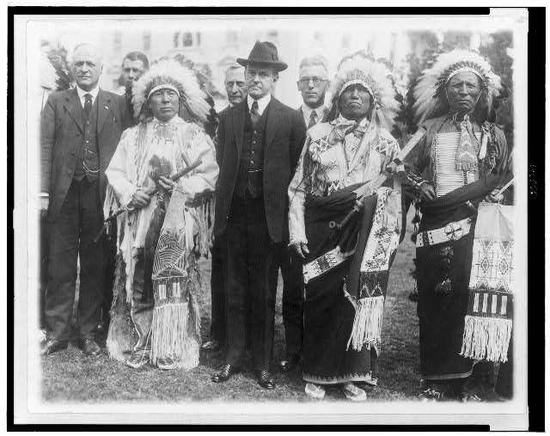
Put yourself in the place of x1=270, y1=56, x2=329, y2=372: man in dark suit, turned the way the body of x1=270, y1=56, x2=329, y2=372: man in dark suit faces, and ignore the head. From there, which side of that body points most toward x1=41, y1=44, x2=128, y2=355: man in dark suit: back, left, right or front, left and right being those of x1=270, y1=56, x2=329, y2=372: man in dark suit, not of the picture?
right

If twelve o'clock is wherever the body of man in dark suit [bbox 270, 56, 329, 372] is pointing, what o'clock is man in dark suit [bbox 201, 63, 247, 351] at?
man in dark suit [bbox 201, 63, 247, 351] is roughly at 3 o'clock from man in dark suit [bbox 270, 56, 329, 372].

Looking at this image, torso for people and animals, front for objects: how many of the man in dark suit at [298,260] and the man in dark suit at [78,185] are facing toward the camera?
2

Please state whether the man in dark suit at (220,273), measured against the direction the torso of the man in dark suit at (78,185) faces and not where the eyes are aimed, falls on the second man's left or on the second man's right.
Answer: on the second man's left

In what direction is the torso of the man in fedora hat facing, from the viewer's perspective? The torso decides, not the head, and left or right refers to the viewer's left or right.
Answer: facing the viewer

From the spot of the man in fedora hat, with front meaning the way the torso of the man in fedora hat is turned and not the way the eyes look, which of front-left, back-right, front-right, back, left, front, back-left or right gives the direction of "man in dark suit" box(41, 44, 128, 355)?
right

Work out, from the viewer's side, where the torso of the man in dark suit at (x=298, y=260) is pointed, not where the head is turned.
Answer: toward the camera

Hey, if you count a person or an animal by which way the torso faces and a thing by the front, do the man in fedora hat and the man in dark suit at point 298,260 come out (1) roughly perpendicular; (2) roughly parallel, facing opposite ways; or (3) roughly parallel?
roughly parallel

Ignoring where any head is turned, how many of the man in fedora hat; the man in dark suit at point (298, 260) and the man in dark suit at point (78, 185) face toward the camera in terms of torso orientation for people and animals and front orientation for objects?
3
